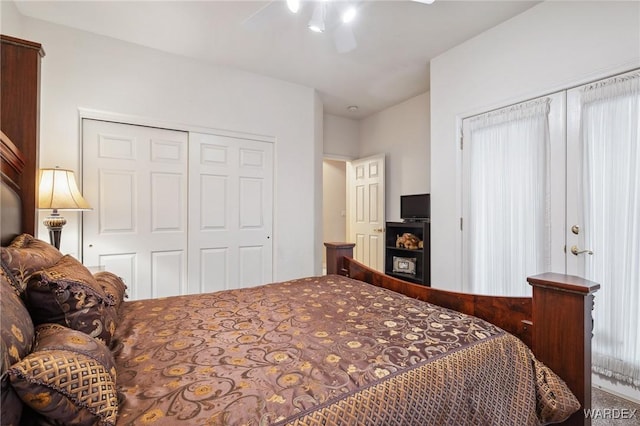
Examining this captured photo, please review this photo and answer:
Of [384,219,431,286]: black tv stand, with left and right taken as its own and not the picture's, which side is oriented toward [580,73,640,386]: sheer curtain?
left

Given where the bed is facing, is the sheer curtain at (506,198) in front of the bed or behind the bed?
in front

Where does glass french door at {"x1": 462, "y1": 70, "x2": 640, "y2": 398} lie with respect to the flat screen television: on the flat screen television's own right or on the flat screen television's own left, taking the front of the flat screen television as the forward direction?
on the flat screen television's own left

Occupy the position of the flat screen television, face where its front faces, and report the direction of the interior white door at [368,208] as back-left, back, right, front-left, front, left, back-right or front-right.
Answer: right

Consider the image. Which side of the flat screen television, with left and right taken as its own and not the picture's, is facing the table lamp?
front

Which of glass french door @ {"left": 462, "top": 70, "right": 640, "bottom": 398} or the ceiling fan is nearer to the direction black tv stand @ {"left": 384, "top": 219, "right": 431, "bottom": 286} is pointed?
the ceiling fan

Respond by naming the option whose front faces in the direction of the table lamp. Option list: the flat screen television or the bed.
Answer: the flat screen television

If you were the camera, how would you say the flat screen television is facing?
facing the viewer and to the left of the viewer

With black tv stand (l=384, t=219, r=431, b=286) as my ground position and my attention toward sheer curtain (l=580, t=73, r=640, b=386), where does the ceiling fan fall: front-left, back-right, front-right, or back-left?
front-right

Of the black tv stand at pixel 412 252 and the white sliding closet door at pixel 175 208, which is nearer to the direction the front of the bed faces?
the black tv stand

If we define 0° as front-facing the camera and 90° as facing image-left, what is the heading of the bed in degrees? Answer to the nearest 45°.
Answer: approximately 270°

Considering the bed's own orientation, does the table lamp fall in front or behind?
behind

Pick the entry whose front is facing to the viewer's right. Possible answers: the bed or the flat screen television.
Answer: the bed

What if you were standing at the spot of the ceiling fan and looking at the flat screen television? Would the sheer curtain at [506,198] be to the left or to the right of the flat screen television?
right

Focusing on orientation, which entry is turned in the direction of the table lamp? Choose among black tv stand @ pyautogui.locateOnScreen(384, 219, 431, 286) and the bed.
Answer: the black tv stand

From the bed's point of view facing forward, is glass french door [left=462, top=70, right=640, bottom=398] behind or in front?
in front
